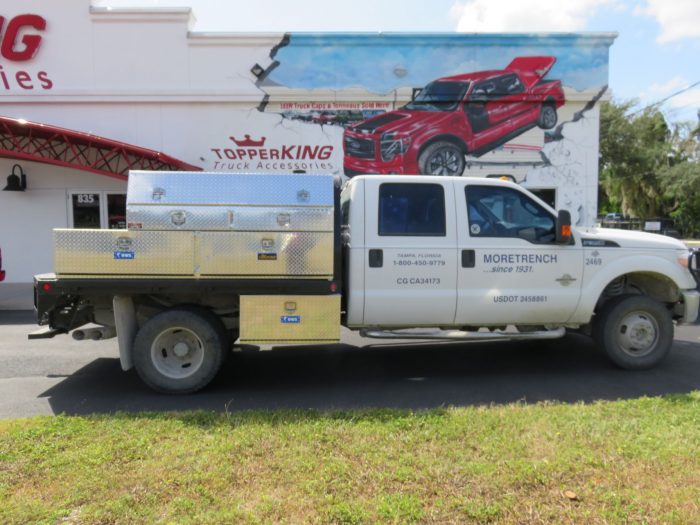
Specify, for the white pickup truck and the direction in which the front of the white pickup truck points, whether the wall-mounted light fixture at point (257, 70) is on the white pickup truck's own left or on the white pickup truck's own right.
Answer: on the white pickup truck's own left

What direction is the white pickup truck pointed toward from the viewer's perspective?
to the viewer's right

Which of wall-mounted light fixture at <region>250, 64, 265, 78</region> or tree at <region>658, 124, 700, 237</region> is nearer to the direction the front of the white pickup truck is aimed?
the tree

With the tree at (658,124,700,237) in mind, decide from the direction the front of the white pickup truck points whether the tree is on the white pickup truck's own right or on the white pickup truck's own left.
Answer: on the white pickup truck's own left

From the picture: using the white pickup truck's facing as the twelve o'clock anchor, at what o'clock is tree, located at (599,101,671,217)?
The tree is roughly at 10 o'clock from the white pickup truck.

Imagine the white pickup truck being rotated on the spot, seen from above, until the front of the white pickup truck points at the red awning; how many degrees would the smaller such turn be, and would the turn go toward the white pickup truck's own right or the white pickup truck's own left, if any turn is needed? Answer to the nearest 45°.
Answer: approximately 135° to the white pickup truck's own left

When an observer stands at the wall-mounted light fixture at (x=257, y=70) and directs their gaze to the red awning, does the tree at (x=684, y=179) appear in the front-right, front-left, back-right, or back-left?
back-right
